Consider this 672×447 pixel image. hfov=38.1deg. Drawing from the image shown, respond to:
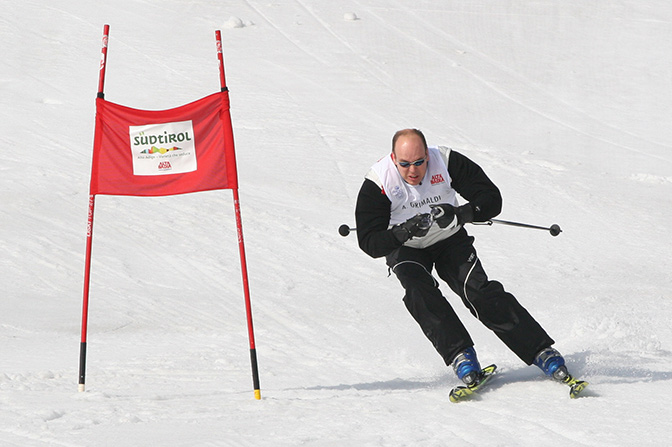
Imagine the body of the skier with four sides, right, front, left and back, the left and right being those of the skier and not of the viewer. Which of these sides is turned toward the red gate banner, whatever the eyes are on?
right

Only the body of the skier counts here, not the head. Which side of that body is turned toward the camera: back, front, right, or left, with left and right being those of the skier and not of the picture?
front

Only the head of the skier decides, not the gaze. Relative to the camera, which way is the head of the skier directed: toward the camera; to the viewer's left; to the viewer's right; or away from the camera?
toward the camera

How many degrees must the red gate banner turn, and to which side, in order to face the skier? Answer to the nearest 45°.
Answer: approximately 90° to its left

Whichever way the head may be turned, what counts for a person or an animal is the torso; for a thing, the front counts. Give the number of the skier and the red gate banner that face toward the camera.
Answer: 2

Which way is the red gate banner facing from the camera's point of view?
toward the camera

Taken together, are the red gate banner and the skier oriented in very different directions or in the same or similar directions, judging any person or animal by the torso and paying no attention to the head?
same or similar directions
